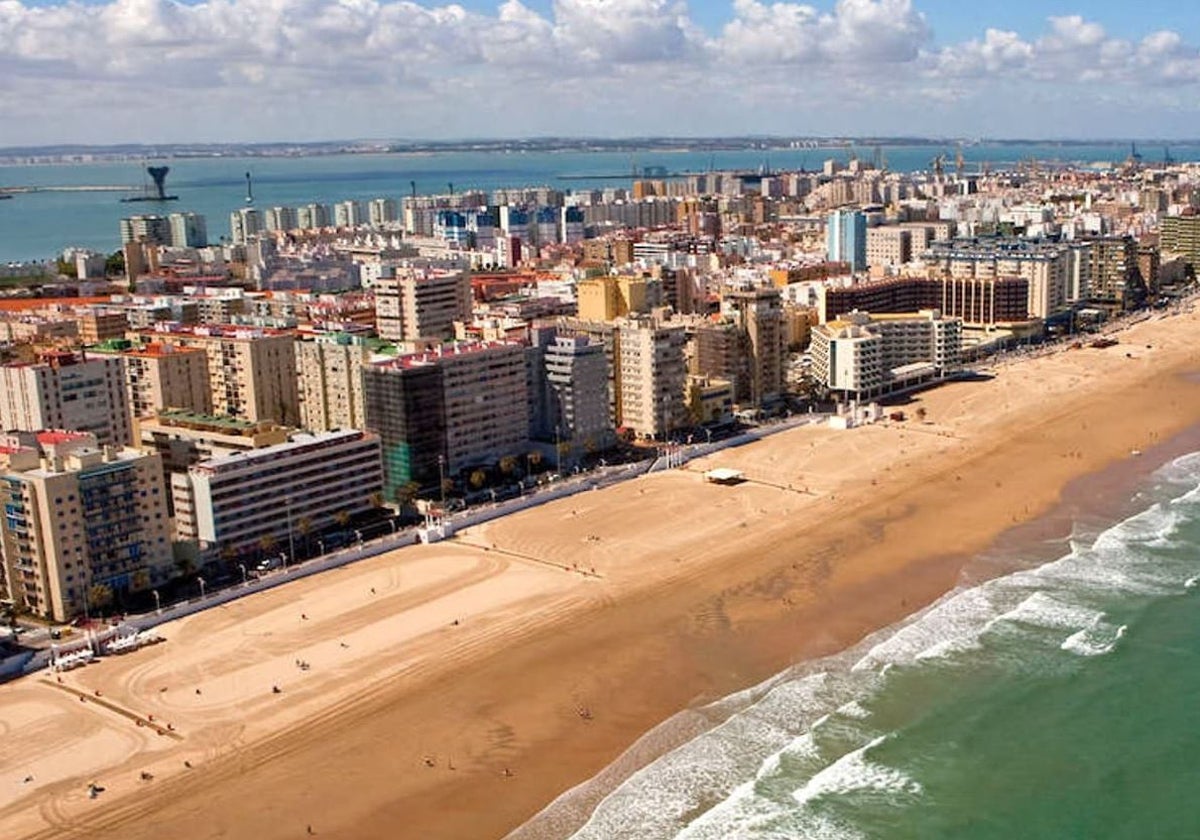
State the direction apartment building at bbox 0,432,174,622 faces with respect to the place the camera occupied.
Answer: facing the viewer and to the right of the viewer

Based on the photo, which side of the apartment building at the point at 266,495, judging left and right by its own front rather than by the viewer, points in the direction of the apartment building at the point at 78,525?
right

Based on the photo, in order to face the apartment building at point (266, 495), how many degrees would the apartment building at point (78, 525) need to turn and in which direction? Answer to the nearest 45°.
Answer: approximately 90° to its left

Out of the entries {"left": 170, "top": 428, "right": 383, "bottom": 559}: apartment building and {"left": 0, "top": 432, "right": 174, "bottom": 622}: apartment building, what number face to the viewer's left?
0
